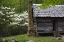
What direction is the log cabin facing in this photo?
toward the camera
